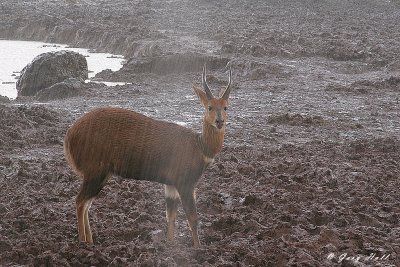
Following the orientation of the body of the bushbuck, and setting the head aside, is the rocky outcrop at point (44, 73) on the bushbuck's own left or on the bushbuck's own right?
on the bushbuck's own left

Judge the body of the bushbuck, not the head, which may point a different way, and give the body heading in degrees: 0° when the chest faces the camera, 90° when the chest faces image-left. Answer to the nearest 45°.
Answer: approximately 270°

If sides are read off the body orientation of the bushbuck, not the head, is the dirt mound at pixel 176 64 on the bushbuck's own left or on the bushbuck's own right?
on the bushbuck's own left

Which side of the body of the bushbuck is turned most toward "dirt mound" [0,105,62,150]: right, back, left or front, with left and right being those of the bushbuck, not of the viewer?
left

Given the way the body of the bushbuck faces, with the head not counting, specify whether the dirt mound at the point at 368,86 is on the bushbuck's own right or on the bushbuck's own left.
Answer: on the bushbuck's own left

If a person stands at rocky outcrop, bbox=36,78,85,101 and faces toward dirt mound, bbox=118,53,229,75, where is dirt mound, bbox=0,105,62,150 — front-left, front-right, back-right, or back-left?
back-right

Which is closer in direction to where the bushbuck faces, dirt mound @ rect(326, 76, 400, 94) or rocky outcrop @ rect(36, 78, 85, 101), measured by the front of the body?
the dirt mound
